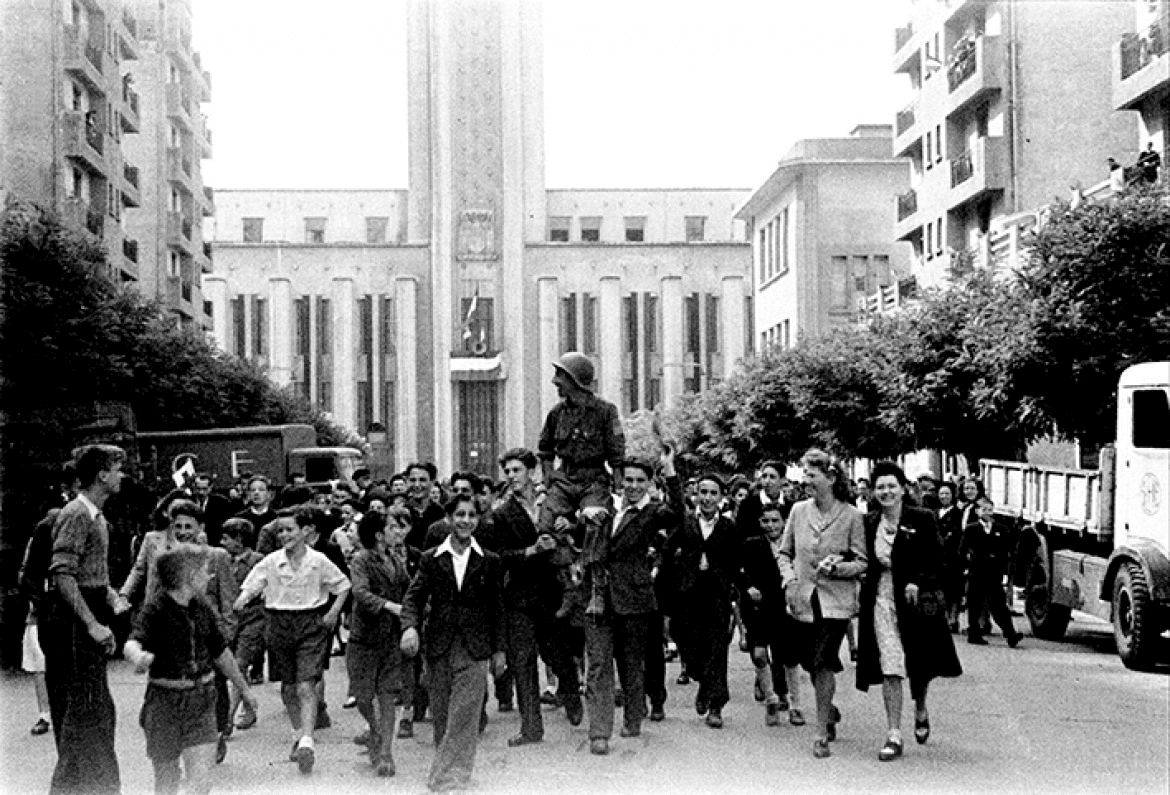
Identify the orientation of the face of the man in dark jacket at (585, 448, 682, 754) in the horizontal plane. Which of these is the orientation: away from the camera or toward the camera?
toward the camera

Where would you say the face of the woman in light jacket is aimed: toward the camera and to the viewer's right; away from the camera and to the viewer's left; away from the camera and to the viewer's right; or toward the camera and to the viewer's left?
toward the camera and to the viewer's left

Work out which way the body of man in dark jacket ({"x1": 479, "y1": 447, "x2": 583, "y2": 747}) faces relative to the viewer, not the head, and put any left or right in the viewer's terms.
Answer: facing the viewer and to the right of the viewer

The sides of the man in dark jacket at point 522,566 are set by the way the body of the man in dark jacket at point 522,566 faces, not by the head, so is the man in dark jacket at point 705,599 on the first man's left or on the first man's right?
on the first man's left

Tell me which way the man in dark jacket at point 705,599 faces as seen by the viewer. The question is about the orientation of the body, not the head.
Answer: toward the camera

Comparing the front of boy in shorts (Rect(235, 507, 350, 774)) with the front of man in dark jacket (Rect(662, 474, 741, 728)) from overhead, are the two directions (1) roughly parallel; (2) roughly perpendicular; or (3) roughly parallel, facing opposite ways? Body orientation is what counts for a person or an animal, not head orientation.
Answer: roughly parallel

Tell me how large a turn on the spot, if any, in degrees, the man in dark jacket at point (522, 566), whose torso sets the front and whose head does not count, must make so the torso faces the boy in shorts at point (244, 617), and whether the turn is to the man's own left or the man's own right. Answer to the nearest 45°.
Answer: approximately 135° to the man's own right

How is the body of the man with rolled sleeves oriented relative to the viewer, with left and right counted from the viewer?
facing to the right of the viewer

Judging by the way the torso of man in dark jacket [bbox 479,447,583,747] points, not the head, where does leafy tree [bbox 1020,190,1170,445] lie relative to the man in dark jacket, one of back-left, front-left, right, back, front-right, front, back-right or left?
left

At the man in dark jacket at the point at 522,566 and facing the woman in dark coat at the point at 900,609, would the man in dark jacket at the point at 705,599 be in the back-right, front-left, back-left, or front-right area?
front-left
